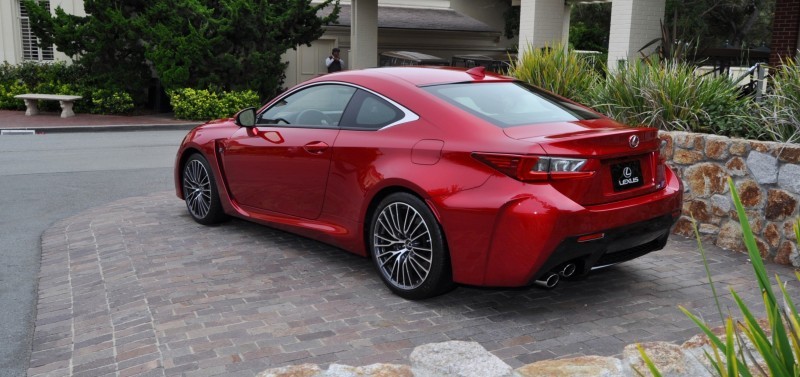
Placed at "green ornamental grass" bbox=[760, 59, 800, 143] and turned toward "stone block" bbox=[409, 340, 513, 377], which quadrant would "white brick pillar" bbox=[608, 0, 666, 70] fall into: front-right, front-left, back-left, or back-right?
back-right

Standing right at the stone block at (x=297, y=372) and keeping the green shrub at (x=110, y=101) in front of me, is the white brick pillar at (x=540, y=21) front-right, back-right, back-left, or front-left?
front-right

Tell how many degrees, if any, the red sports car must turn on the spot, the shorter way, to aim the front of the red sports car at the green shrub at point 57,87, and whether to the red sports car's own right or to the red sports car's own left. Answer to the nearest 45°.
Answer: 0° — it already faces it

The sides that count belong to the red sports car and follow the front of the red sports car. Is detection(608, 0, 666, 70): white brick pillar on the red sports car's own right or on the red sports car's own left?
on the red sports car's own right

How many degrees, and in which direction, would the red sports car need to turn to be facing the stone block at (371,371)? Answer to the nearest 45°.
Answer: approximately 135° to its left

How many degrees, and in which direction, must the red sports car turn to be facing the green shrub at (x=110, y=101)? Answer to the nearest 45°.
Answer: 0° — it already faces it

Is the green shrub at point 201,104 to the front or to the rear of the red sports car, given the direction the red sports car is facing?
to the front

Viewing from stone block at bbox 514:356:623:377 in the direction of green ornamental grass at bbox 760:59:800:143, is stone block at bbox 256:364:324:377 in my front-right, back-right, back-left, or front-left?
back-left

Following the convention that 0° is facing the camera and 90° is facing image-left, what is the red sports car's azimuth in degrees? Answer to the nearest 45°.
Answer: approximately 135°

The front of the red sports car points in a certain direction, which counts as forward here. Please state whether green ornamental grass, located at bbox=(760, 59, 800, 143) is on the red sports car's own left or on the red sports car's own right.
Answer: on the red sports car's own right

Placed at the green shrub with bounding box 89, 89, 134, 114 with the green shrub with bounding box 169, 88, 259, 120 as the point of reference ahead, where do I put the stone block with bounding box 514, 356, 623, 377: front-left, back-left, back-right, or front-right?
front-right

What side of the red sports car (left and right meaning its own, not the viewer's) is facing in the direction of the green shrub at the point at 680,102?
right

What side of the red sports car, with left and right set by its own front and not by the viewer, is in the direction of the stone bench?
front

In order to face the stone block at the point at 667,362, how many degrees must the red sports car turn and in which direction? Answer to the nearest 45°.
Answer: approximately 180°

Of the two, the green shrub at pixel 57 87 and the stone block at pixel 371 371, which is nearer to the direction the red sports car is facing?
the green shrub

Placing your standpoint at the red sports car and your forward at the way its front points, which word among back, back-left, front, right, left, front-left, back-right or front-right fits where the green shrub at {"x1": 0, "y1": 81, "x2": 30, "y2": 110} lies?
front

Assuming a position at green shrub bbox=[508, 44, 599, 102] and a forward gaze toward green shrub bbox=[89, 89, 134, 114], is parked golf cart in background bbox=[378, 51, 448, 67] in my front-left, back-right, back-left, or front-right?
front-right
